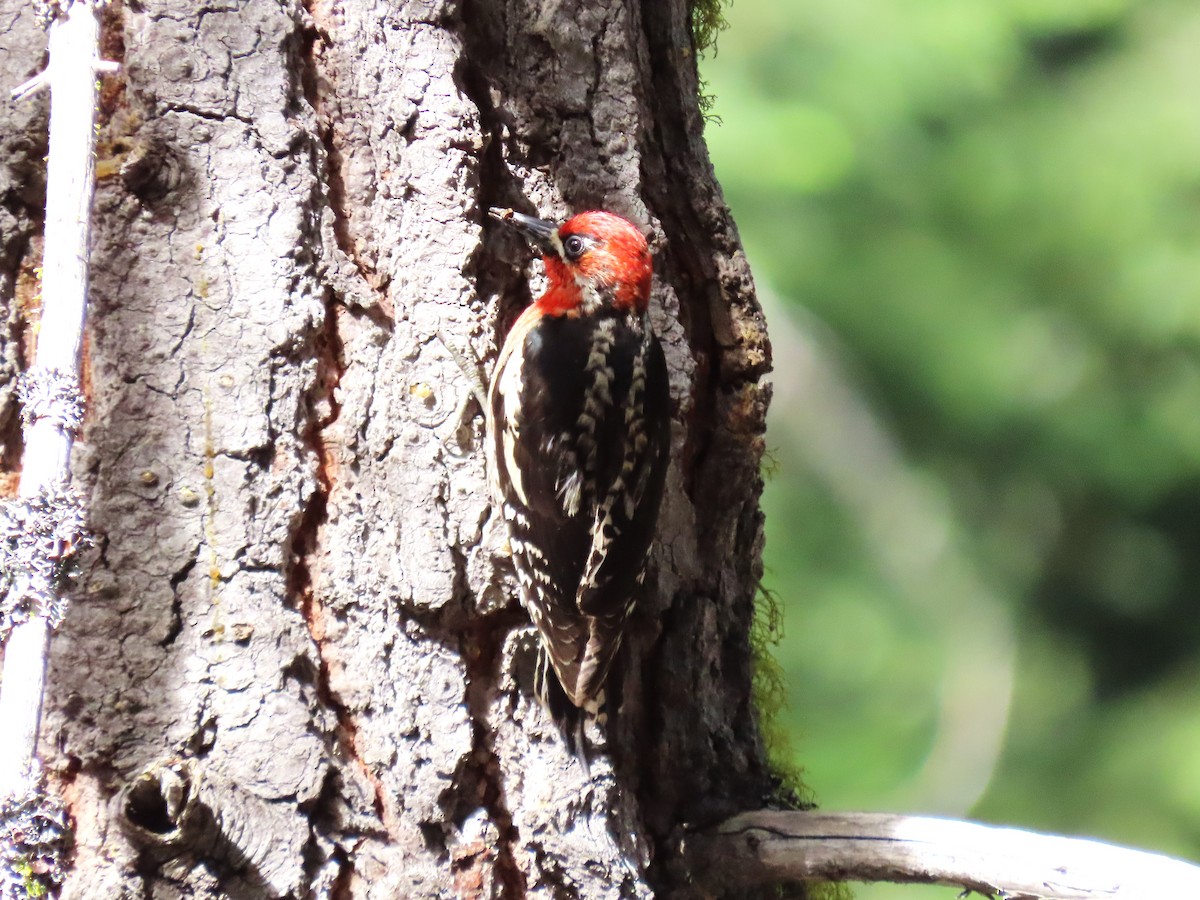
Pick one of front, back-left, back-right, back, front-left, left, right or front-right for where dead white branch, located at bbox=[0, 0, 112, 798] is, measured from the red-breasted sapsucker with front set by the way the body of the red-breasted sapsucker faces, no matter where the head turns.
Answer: left

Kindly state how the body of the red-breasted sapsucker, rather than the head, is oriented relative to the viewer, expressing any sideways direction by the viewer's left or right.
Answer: facing away from the viewer and to the left of the viewer
